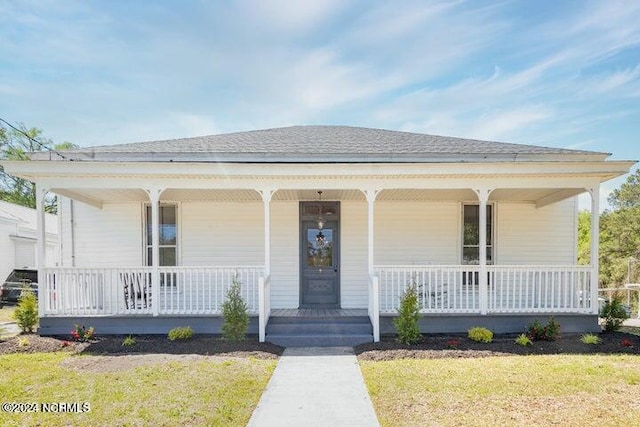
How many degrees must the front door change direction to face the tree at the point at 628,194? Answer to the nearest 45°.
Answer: approximately 135° to its left

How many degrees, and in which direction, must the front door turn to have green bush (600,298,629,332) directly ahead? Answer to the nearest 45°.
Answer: approximately 90° to its left

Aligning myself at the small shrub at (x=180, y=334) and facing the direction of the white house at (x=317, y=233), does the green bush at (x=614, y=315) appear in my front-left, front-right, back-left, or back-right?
front-right

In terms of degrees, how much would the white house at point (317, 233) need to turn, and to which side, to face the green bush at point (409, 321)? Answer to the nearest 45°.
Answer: approximately 45° to its left

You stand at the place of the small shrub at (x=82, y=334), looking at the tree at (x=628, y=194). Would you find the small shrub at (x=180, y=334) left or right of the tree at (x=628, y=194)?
right

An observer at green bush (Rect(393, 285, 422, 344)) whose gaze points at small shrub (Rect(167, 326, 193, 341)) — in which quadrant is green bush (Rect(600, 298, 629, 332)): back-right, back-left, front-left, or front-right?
back-right

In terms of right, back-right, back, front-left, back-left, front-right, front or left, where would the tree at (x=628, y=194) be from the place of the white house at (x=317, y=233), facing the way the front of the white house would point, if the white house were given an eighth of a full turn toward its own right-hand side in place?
back

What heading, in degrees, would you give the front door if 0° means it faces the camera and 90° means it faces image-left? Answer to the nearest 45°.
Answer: approximately 0°

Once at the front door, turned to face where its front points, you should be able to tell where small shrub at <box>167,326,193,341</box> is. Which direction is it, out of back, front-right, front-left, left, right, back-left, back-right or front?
front-right

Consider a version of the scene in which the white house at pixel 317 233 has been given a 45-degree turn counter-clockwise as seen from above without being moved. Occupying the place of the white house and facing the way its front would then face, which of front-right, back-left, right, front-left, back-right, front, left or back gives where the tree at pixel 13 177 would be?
back

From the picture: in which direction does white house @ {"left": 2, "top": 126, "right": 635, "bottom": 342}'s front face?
toward the camera

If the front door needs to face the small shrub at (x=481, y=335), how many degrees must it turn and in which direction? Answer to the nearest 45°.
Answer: approximately 45° to its left

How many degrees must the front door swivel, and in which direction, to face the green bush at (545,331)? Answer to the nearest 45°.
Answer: approximately 45° to its left
